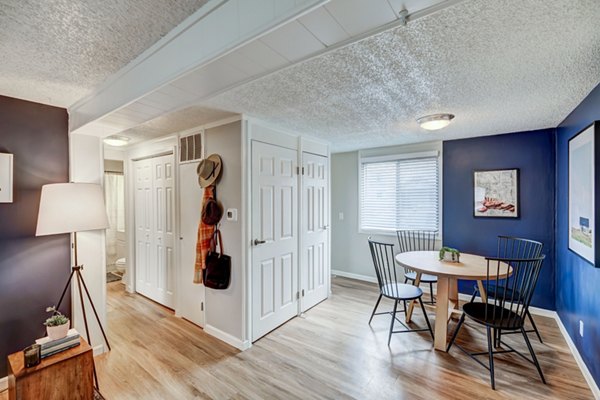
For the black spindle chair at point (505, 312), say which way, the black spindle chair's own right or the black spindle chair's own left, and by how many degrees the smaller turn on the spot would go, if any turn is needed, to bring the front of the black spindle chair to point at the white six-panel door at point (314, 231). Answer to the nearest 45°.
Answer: approximately 45° to the black spindle chair's own left

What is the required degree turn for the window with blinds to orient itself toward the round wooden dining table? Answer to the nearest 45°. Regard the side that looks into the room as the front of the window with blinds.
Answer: approximately 45° to its left

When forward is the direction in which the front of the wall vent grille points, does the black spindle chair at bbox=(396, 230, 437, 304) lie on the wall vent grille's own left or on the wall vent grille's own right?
on the wall vent grille's own left

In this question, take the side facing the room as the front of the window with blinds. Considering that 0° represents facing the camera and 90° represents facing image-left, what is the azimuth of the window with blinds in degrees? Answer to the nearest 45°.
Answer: approximately 45°

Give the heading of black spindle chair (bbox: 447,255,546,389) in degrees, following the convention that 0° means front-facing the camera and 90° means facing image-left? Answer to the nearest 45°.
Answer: approximately 135°

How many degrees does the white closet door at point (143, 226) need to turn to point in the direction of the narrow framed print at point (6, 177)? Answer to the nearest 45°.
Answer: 0° — it already faces it

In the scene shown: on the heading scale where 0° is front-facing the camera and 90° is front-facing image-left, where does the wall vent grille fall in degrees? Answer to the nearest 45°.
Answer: approximately 45°
